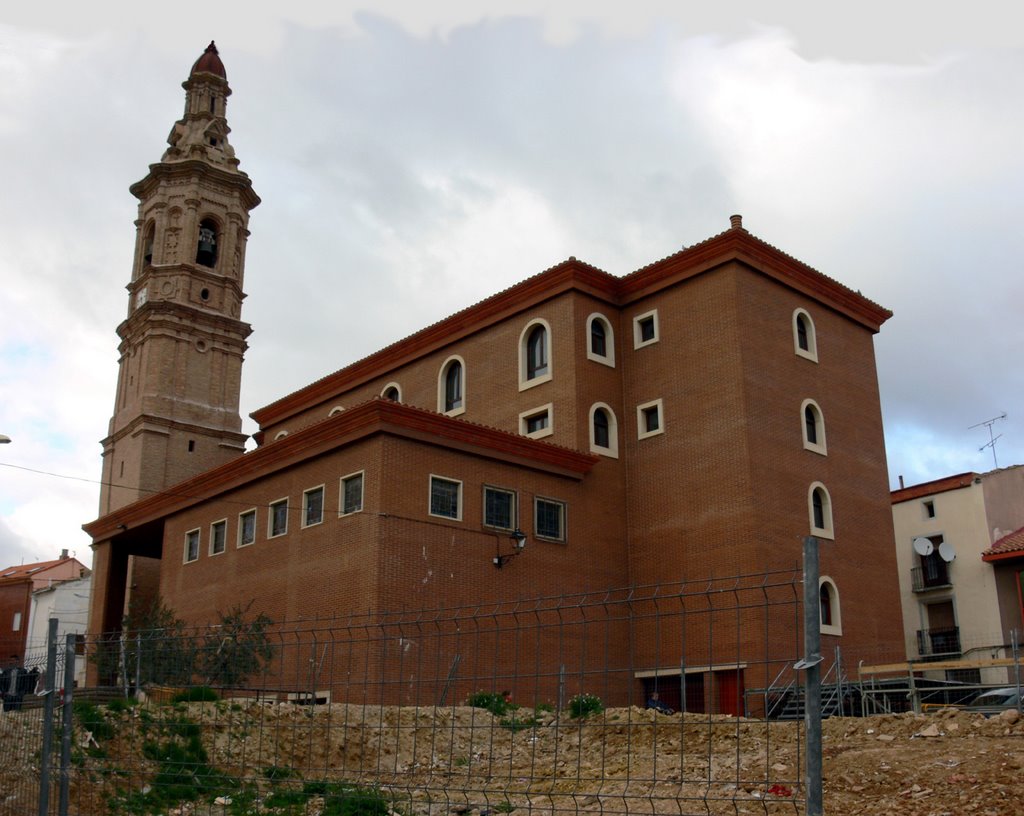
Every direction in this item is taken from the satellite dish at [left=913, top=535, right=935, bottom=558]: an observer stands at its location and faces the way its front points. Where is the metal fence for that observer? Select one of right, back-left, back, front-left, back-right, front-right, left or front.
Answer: front-right

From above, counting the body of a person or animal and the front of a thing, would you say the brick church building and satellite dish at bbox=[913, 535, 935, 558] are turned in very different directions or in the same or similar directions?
very different directions

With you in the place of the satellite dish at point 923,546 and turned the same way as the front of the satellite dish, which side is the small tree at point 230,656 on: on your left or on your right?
on your right

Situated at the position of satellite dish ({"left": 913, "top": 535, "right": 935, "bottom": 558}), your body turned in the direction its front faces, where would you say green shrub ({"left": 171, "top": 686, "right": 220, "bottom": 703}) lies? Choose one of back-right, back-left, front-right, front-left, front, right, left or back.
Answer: front-right

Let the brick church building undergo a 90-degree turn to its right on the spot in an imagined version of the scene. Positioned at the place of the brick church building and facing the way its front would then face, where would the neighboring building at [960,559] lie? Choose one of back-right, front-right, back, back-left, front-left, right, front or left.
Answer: front

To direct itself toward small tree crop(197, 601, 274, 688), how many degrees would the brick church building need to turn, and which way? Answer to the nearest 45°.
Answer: approximately 135° to its left

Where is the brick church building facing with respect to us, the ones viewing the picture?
facing away from the viewer and to the left of the viewer

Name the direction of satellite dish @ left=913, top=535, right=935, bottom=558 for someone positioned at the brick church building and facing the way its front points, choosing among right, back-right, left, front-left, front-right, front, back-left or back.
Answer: right
